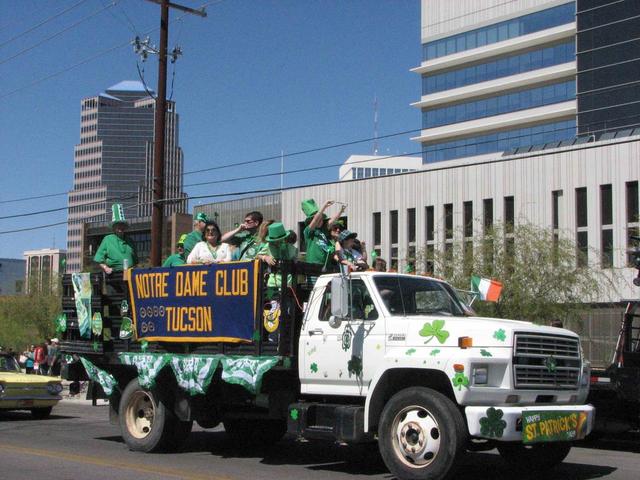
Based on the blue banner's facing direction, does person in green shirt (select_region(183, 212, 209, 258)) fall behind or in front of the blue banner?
behind

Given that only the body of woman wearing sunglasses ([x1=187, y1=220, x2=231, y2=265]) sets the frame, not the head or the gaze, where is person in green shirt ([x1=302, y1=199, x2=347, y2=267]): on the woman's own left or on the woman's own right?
on the woman's own left

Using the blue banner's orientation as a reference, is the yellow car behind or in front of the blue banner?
behind

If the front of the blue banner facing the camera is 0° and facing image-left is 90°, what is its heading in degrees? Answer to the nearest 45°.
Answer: approximately 0°

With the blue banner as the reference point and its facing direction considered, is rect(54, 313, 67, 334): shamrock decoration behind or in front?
behind

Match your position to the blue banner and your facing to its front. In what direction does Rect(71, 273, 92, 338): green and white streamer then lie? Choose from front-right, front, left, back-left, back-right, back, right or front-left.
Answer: back-right

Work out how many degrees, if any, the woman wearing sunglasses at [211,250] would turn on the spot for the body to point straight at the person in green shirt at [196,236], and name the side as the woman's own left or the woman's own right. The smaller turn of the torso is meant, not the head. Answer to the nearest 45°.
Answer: approximately 180°

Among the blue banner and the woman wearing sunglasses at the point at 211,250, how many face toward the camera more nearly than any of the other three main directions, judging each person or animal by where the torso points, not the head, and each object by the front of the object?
2

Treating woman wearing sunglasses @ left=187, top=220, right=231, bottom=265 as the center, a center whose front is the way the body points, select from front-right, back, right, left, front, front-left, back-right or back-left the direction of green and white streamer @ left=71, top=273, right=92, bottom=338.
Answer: back-right
